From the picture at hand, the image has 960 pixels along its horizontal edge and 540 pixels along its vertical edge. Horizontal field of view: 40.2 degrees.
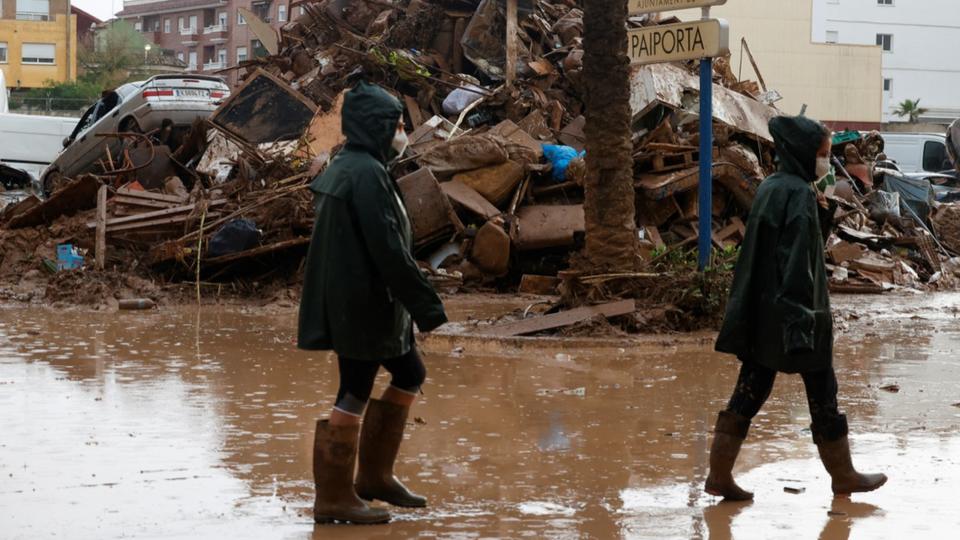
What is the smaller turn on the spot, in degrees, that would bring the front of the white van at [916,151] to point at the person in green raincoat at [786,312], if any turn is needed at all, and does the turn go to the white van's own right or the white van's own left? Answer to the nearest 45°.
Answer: approximately 90° to the white van's own right

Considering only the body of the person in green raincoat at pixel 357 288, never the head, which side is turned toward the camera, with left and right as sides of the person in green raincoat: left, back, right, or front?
right

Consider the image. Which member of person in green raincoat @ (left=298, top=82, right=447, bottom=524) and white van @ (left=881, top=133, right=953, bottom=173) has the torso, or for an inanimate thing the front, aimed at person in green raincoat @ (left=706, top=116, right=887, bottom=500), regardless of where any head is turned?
person in green raincoat @ (left=298, top=82, right=447, bottom=524)

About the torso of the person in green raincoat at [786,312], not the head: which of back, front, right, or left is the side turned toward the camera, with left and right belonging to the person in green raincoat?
right

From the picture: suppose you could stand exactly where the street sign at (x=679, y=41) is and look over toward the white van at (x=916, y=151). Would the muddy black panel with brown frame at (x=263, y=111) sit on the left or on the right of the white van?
left

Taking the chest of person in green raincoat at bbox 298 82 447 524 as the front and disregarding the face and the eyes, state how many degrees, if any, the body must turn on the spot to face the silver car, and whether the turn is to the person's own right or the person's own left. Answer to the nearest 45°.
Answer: approximately 90° to the person's own left

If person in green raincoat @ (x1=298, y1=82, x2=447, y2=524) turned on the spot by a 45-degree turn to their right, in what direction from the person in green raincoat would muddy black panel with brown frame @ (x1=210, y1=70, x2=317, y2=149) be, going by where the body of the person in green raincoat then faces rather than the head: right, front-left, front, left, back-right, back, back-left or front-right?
back-left

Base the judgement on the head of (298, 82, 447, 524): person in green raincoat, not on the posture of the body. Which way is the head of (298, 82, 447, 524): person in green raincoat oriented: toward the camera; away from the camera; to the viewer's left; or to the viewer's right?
to the viewer's right
